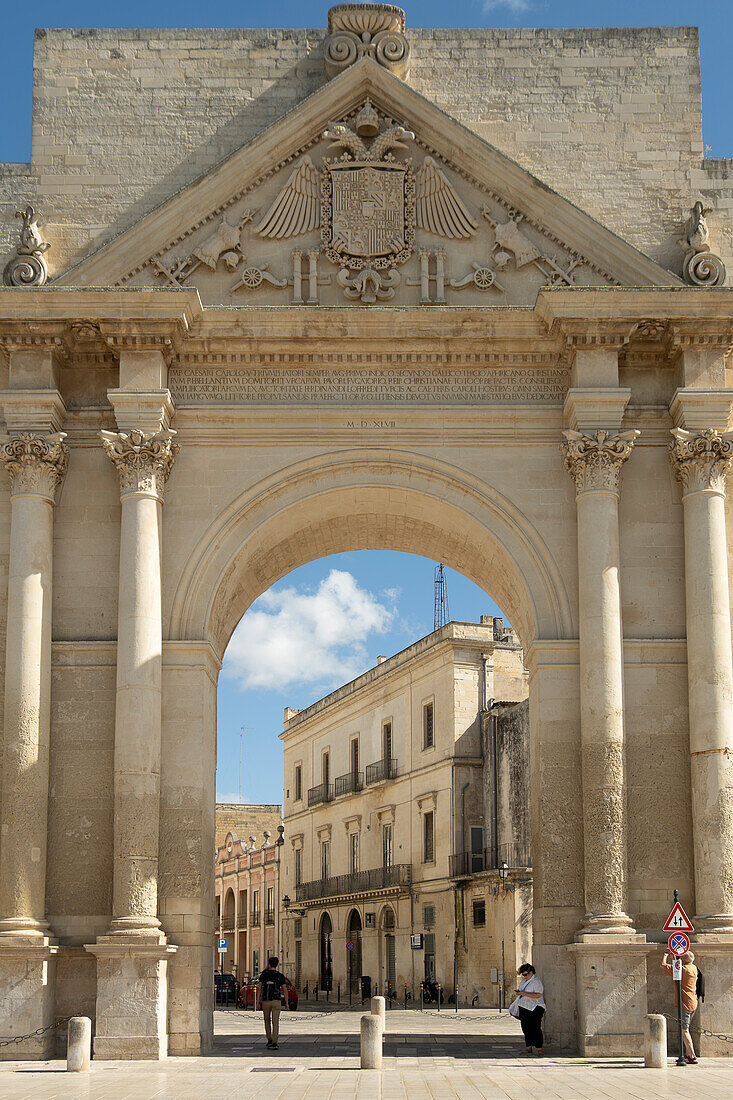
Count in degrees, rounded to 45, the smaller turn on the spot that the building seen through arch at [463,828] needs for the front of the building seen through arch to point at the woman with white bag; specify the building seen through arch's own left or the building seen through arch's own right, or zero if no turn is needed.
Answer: approximately 45° to the building seen through arch's own left

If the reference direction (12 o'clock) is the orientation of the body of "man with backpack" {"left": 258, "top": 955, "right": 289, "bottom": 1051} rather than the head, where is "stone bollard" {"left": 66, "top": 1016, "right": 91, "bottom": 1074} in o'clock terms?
The stone bollard is roughly at 7 o'clock from the man with backpack.

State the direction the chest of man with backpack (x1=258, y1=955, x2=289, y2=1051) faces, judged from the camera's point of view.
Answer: away from the camera

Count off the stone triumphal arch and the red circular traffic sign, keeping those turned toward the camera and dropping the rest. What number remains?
2

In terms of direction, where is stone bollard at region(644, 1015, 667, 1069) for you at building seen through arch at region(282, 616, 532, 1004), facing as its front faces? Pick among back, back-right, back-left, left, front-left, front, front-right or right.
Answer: front-left

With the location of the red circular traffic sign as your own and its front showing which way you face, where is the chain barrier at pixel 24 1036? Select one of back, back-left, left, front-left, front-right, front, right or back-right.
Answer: right

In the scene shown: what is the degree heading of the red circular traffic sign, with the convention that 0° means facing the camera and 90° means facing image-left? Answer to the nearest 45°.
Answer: approximately 0°

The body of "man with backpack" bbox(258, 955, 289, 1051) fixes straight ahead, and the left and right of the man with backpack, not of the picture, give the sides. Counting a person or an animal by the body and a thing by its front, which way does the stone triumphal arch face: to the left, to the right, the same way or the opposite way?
the opposite way

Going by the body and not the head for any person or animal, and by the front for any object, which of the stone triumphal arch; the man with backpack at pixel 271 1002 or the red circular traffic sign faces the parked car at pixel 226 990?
the man with backpack

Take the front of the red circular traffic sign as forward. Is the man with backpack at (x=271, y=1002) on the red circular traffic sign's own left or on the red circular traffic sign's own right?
on the red circular traffic sign's own right

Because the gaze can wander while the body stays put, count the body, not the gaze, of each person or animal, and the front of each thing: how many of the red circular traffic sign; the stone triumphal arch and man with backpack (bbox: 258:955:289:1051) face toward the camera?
2

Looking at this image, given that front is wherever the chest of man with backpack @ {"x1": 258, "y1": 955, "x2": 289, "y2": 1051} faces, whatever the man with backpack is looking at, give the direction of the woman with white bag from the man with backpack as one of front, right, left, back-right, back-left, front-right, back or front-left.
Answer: back-right

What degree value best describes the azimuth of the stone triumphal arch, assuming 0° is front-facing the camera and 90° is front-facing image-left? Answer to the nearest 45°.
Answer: approximately 0°
